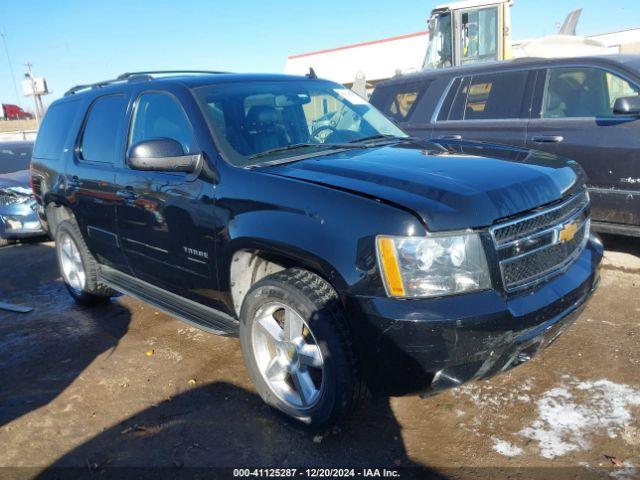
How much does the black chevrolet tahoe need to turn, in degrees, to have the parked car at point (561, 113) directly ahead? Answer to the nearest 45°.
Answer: approximately 90° to its left

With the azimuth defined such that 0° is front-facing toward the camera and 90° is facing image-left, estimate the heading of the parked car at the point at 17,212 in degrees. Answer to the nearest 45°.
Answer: approximately 315°

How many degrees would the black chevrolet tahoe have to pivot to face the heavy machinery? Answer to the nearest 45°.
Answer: approximately 135° to its left

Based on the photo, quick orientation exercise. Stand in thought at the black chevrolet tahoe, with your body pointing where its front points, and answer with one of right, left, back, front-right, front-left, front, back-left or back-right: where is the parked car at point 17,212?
back

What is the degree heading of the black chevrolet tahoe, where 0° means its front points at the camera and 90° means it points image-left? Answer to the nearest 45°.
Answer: approximately 315°
